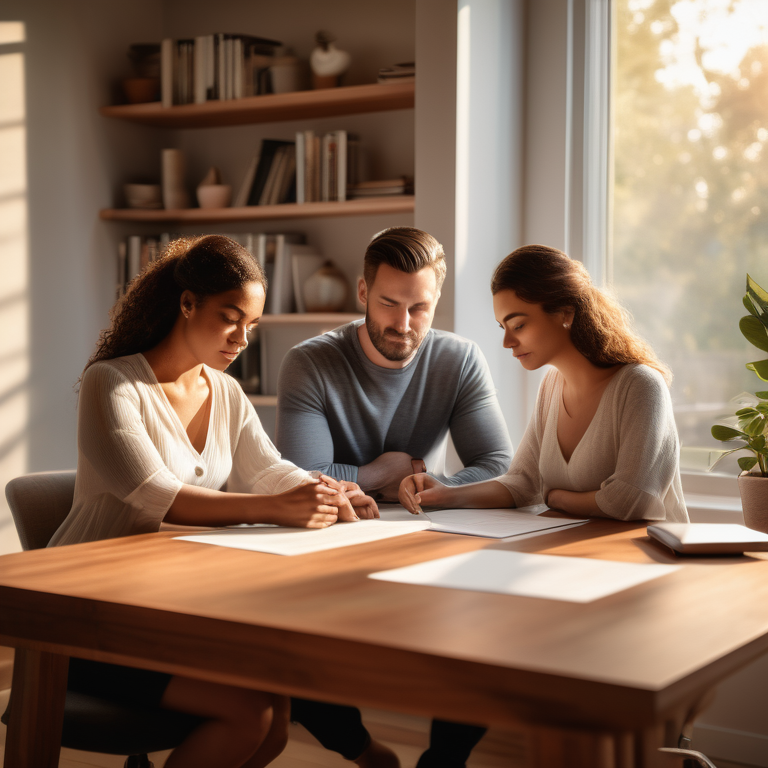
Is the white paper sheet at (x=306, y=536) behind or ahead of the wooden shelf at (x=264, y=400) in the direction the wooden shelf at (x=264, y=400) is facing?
ahead

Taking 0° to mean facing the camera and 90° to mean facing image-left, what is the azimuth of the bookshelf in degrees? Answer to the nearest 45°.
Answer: approximately 0°

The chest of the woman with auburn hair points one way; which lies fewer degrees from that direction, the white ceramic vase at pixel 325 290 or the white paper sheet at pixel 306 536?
the white paper sheet

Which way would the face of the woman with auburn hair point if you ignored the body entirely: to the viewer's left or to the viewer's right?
to the viewer's left

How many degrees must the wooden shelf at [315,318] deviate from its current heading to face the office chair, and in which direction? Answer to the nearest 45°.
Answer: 0° — it already faces it

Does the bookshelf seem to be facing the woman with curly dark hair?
yes
